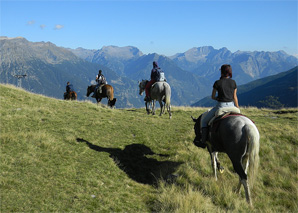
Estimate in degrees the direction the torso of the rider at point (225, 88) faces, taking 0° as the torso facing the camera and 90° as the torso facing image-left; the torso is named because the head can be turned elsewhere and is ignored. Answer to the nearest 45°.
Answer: approximately 135°

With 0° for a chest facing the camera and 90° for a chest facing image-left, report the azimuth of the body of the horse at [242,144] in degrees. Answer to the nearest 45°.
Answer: approximately 135°
